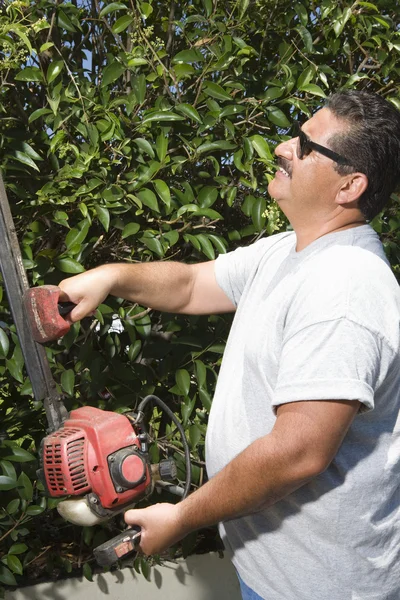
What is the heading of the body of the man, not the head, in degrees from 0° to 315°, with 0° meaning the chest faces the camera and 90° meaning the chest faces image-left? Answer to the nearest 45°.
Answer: approximately 90°

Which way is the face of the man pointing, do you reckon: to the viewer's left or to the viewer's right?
to the viewer's left
